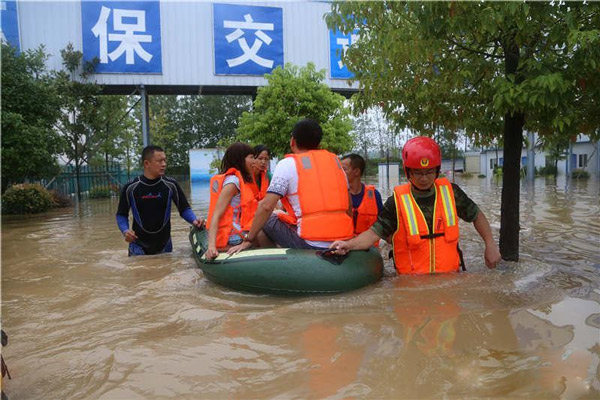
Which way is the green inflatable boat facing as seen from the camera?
to the viewer's left

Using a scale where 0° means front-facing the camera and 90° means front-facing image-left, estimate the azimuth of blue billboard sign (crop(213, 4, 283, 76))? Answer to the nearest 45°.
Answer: approximately 0°

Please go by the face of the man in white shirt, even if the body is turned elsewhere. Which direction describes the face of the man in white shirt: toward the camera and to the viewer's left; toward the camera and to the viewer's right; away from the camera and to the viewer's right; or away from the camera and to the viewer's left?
away from the camera and to the viewer's left

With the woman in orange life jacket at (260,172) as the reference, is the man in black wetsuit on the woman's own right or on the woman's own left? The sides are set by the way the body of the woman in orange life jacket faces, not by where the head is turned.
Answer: on the woman's own right

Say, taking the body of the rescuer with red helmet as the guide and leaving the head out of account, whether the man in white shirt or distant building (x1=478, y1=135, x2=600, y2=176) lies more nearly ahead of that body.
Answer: the man in white shirt

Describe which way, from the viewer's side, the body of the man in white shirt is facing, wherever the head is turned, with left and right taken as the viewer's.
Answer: facing away from the viewer and to the left of the viewer

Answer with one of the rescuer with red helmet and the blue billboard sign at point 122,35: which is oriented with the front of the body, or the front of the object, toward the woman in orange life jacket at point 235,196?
the blue billboard sign
